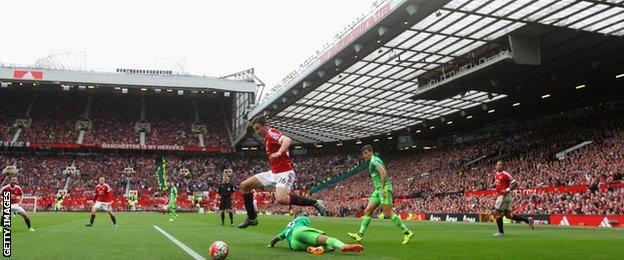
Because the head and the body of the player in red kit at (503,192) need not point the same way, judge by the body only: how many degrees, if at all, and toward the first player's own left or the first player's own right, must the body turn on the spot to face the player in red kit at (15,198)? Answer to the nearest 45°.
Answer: approximately 45° to the first player's own right

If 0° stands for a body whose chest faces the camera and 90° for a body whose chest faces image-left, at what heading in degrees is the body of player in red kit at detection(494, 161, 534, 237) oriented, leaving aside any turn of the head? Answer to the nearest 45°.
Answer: approximately 45°

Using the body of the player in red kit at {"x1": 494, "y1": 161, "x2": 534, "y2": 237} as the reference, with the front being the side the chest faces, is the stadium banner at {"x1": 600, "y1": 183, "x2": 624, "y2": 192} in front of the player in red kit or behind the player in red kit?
behind

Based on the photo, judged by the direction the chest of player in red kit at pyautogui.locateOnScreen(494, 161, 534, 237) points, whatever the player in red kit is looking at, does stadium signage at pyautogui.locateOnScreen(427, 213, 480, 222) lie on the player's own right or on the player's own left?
on the player's own right

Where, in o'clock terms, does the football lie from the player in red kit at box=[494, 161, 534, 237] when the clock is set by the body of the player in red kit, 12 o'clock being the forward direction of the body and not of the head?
The football is roughly at 11 o'clock from the player in red kit.

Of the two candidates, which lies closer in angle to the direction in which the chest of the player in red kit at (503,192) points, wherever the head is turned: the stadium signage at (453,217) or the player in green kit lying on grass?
the player in green kit lying on grass

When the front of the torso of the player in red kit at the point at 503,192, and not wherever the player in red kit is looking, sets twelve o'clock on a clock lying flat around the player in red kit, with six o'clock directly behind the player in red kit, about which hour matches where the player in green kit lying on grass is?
The player in green kit lying on grass is roughly at 11 o'clock from the player in red kit.
